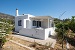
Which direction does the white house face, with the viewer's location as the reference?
facing the viewer and to the left of the viewer
